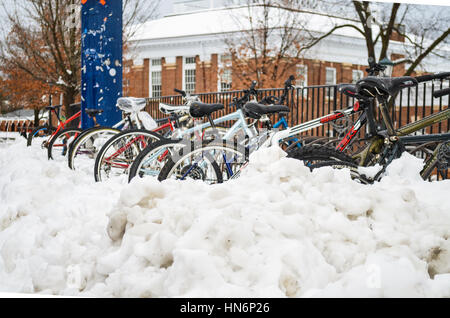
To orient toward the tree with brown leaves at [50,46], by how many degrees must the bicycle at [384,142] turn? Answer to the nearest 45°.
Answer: approximately 135° to its left

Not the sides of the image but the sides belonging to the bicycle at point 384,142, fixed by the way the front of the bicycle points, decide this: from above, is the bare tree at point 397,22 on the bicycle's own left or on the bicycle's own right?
on the bicycle's own left

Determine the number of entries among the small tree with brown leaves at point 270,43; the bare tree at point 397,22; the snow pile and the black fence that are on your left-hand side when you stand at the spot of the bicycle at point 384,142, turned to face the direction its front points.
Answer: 3

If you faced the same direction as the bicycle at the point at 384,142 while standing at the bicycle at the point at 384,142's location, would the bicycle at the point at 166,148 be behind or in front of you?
behind

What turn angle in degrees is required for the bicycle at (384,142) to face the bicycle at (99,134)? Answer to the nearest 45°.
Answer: approximately 135° to its left

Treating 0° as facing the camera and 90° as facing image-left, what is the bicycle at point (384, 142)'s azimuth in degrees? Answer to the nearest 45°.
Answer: approximately 270°

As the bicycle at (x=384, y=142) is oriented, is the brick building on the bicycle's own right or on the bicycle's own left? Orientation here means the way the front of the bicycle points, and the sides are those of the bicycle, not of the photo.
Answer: on the bicycle's own left
